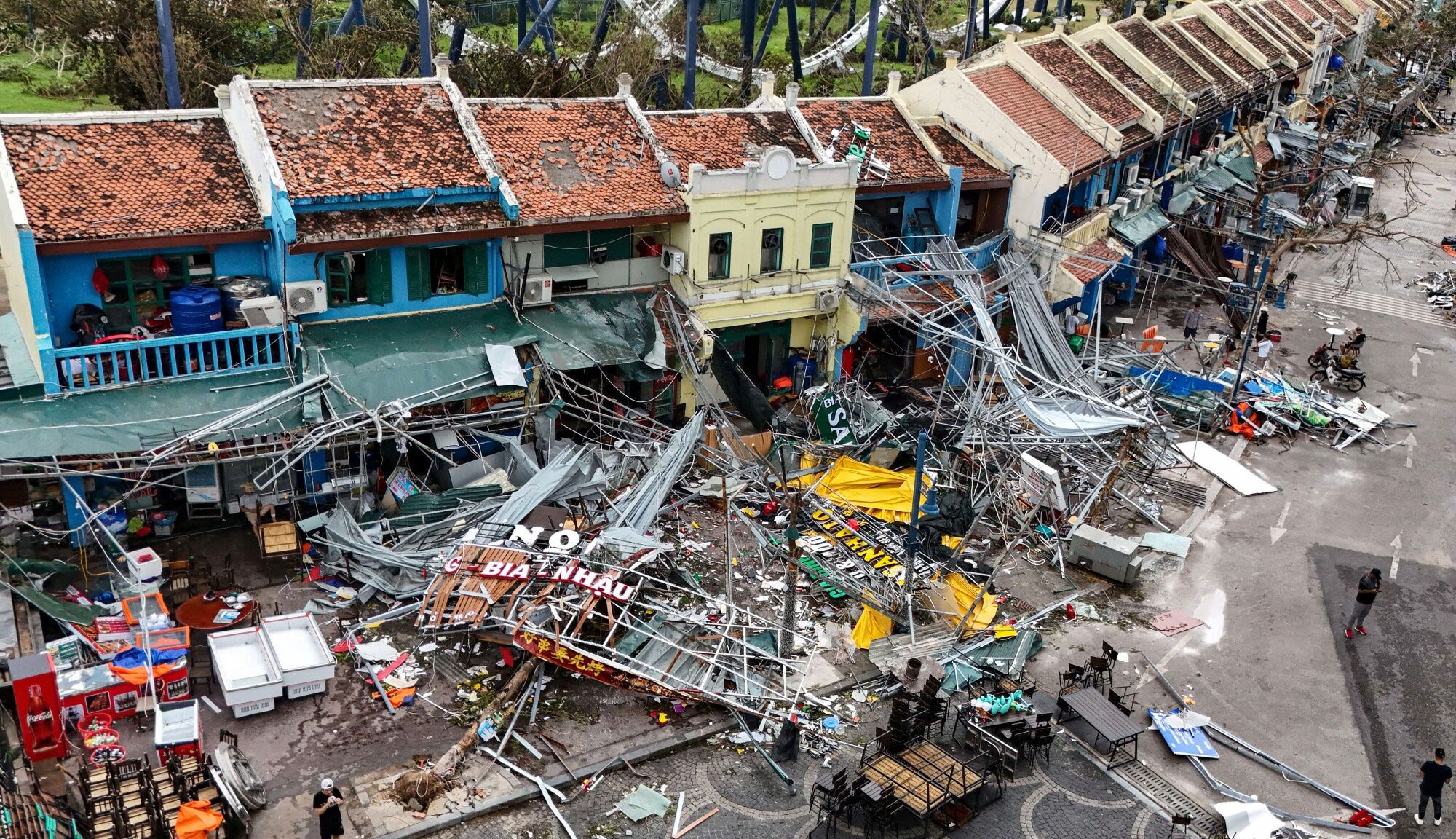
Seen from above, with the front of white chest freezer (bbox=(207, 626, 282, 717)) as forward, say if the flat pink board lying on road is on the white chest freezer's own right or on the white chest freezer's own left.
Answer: on the white chest freezer's own left

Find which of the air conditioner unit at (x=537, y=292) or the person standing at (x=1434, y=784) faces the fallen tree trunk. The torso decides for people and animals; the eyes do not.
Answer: the air conditioner unit

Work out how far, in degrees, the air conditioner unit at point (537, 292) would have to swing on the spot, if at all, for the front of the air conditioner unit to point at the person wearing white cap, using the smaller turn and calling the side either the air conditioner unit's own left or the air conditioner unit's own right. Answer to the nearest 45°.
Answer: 0° — it already faces them

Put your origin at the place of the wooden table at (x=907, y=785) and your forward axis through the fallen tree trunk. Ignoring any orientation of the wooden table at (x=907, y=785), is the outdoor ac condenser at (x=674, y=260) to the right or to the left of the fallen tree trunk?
right

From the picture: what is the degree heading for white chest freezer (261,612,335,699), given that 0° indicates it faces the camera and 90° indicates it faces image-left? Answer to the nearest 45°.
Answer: approximately 0°

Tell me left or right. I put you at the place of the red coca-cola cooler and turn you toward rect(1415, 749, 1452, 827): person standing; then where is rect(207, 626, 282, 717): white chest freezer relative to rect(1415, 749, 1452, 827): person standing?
left

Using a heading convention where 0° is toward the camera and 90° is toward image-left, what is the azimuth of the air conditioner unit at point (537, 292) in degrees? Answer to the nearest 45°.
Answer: approximately 0°
